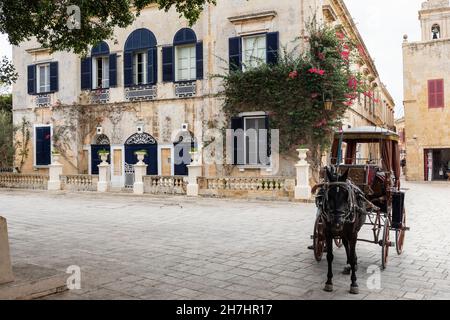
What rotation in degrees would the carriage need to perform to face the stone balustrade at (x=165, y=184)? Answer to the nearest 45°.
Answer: approximately 135° to its right

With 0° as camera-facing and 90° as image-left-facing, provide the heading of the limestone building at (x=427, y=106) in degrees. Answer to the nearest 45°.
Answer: approximately 0°

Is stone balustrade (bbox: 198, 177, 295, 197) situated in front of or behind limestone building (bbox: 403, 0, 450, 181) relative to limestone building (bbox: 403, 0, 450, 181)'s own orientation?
in front

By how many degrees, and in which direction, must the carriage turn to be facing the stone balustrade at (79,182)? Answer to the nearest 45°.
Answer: approximately 135° to its right

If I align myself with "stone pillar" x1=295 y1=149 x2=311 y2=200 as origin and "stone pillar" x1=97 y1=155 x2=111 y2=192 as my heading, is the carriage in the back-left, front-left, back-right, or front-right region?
back-left

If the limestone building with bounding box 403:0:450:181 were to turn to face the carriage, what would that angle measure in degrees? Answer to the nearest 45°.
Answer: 0° — it already faces it

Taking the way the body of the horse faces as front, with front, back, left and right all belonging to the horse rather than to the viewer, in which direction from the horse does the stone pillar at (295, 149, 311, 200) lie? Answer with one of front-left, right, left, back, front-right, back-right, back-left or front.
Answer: back

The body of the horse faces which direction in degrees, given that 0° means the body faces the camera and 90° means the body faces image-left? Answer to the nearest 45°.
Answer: approximately 0°

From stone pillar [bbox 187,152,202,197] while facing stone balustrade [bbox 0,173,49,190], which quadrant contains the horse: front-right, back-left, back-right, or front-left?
back-left

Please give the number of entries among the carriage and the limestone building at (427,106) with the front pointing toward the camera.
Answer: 2

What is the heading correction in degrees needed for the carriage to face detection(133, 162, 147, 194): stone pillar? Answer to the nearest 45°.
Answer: approximately 135° to its right

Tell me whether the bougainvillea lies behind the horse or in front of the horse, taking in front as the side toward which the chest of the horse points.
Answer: behind
